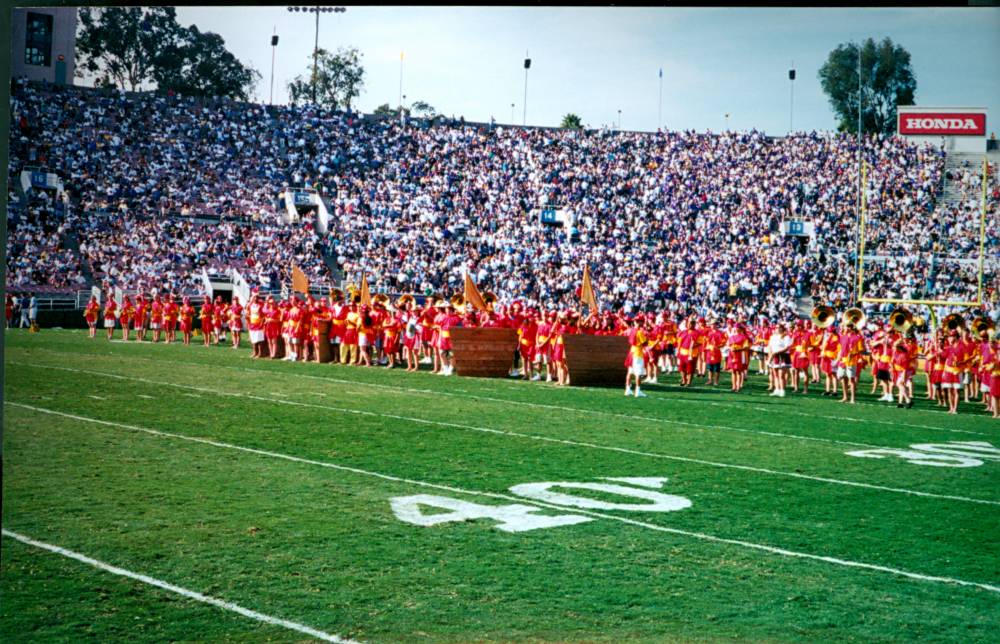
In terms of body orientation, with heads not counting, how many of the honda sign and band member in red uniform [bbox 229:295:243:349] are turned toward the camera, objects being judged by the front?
2

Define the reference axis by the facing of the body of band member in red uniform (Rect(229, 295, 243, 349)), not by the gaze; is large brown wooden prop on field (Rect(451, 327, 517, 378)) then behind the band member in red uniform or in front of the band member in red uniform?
in front

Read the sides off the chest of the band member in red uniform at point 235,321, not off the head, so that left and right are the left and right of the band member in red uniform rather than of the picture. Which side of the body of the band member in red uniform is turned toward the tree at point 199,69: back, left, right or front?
back

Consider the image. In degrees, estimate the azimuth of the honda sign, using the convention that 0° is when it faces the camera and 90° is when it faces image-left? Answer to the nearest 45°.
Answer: approximately 0°

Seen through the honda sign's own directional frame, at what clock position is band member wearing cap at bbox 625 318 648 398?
The band member wearing cap is roughly at 1 o'clock from the honda sign.

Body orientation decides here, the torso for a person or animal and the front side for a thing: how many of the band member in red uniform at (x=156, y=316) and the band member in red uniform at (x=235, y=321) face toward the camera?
2

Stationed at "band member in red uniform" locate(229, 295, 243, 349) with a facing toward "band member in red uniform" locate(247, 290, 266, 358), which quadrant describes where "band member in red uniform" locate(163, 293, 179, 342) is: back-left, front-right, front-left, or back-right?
back-right

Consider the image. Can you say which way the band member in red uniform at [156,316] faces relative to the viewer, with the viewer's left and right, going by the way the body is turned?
facing the viewer

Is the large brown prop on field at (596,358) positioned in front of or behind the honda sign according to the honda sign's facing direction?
in front

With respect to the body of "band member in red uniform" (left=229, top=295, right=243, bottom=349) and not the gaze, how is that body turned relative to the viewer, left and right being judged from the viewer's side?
facing the viewer

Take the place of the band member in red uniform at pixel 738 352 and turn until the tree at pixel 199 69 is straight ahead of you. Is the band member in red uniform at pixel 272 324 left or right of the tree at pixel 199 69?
left

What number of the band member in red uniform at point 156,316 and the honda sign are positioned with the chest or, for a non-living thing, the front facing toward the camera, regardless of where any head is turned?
2
